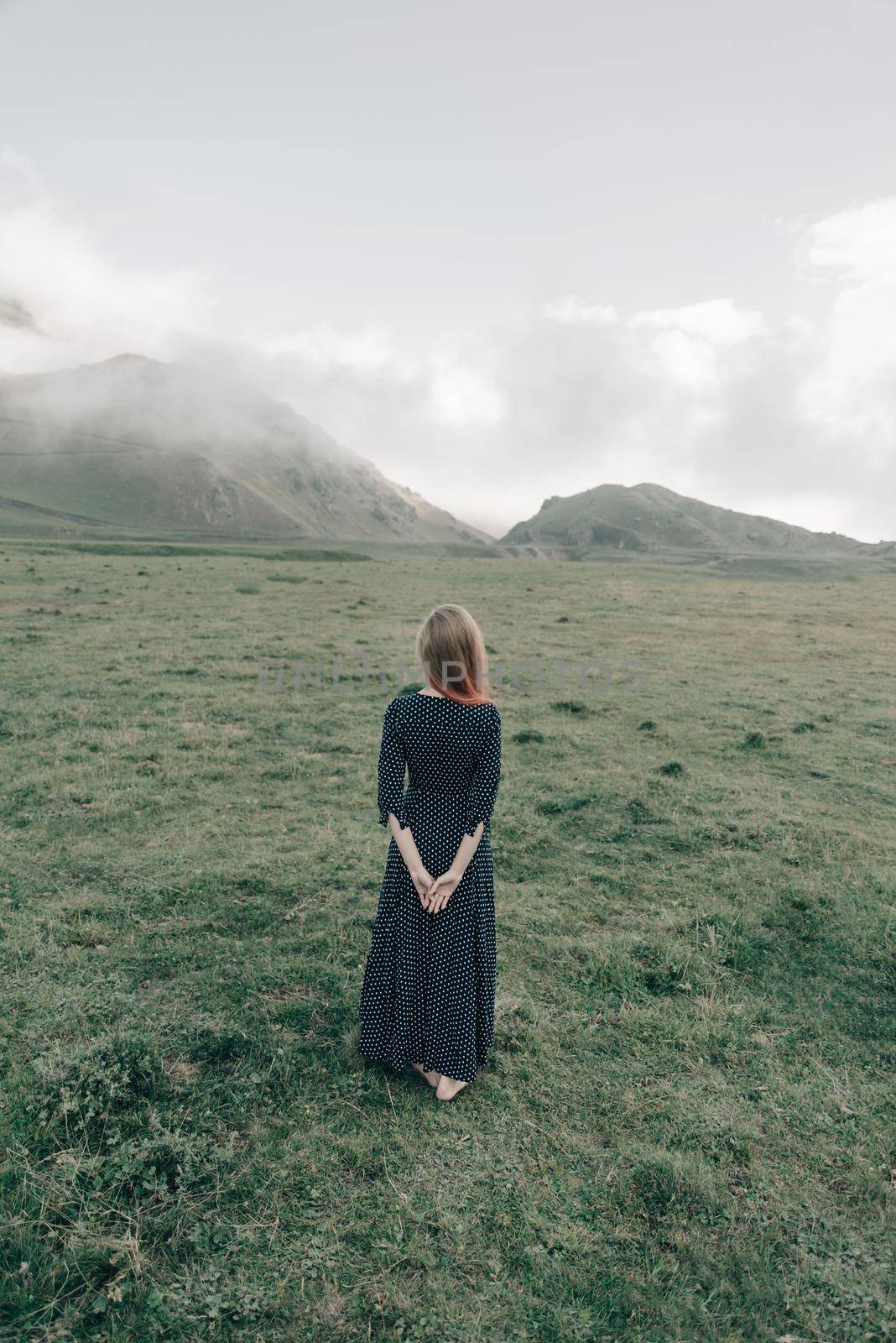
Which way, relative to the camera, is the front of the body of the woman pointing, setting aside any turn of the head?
away from the camera
